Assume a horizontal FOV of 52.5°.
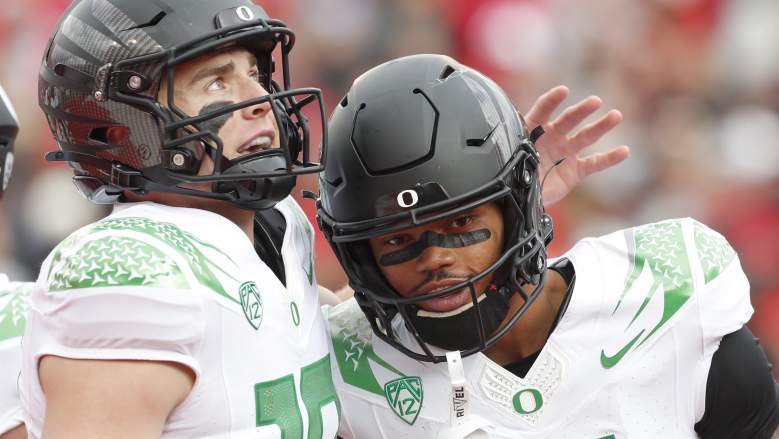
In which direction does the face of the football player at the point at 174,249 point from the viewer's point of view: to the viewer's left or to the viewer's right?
to the viewer's right

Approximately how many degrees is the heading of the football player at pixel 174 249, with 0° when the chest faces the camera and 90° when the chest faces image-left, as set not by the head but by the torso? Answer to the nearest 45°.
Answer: approximately 315°

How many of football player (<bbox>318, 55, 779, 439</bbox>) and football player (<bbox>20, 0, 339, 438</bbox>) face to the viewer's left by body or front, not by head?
0

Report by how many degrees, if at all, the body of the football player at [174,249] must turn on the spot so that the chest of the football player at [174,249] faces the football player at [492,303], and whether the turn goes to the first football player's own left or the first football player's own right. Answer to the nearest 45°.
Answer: approximately 45° to the first football player's own left

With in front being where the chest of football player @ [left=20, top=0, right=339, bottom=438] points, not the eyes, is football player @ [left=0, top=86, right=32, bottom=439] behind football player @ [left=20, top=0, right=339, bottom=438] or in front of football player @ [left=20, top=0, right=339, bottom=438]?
behind

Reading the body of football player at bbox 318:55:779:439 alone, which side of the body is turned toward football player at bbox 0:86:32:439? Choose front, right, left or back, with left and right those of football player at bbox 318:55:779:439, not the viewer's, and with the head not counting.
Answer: right
